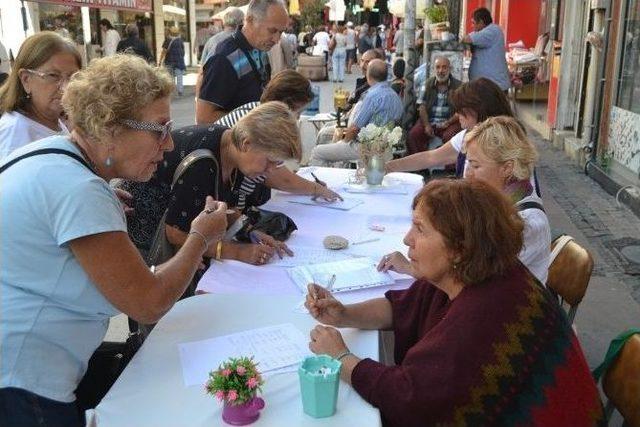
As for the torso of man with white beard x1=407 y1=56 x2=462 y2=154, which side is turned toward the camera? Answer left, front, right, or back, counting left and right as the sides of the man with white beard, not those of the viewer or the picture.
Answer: front

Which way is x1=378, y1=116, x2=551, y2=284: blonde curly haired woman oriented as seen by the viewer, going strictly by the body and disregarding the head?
to the viewer's left

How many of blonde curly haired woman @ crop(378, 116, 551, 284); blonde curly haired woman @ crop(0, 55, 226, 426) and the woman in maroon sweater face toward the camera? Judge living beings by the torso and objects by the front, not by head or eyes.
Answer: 0

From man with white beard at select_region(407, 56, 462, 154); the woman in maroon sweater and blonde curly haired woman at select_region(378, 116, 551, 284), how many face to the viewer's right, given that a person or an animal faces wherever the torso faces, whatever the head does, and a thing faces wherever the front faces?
0

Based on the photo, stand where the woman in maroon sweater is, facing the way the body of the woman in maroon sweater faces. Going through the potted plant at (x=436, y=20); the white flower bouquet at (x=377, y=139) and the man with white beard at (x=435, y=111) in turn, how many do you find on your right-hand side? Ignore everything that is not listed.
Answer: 3

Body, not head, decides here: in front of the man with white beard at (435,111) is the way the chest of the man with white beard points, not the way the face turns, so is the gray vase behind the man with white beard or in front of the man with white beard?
in front

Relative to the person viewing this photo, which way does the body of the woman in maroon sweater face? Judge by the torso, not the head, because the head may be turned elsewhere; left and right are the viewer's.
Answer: facing to the left of the viewer

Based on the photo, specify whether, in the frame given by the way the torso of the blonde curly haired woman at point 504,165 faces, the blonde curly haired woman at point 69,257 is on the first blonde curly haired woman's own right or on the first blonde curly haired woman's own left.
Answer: on the first blonde curly haired woman's own left

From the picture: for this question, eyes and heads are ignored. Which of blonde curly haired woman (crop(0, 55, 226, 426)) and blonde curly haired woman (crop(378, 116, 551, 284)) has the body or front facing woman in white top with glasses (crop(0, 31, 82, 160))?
blonde curly haired woman (crop(378, 116, 551, 284))

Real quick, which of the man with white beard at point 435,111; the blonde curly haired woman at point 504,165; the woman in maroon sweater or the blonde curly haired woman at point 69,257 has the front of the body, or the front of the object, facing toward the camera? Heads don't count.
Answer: the man with white beard

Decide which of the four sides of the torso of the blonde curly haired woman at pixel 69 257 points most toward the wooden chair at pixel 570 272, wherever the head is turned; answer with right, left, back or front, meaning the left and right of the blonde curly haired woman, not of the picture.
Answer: front

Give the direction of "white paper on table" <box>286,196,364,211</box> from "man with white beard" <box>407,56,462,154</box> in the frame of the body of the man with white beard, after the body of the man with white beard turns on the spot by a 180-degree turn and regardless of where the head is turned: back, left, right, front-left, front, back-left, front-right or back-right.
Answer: back

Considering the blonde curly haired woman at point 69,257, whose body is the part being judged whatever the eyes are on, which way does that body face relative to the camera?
to the viewer's right

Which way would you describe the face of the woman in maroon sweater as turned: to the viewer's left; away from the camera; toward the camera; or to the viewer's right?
to the viewer's left

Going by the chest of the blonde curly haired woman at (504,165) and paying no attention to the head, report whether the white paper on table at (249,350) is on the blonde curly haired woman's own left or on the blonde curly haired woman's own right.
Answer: on the blonde curly haired woman's own left

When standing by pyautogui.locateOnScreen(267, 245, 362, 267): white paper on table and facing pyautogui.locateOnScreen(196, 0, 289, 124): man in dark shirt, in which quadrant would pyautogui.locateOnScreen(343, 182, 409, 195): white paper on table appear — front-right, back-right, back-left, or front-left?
front-right

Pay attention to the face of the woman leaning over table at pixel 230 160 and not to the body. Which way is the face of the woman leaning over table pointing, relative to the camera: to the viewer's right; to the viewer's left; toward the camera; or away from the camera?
to the viewer's right

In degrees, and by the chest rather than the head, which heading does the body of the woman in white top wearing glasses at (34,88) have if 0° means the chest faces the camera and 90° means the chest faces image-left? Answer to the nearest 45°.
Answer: approximately 315°
